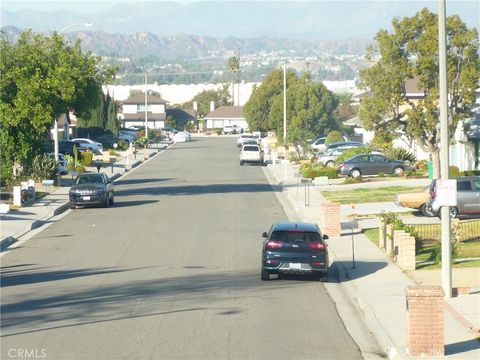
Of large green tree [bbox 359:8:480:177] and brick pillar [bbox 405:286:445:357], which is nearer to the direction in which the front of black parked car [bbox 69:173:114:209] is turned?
the brick pillar

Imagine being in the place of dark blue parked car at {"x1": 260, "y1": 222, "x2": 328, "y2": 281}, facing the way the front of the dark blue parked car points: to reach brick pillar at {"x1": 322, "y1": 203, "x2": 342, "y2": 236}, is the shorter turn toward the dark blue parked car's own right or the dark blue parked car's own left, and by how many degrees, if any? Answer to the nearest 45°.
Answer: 0° — it already faces it

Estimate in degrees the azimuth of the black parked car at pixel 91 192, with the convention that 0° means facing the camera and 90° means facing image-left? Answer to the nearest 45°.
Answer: approximately 0°

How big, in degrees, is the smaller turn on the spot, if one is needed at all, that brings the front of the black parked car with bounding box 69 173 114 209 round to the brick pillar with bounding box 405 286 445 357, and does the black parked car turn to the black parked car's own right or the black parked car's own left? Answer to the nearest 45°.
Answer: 0° — it already faces it

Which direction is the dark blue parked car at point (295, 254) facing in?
away from the camera

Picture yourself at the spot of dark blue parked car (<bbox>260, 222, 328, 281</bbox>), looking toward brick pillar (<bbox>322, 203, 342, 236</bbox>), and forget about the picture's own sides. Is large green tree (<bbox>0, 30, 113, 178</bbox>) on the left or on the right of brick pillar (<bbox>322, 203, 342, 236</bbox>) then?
left

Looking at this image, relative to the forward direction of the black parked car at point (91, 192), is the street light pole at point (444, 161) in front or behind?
in front
